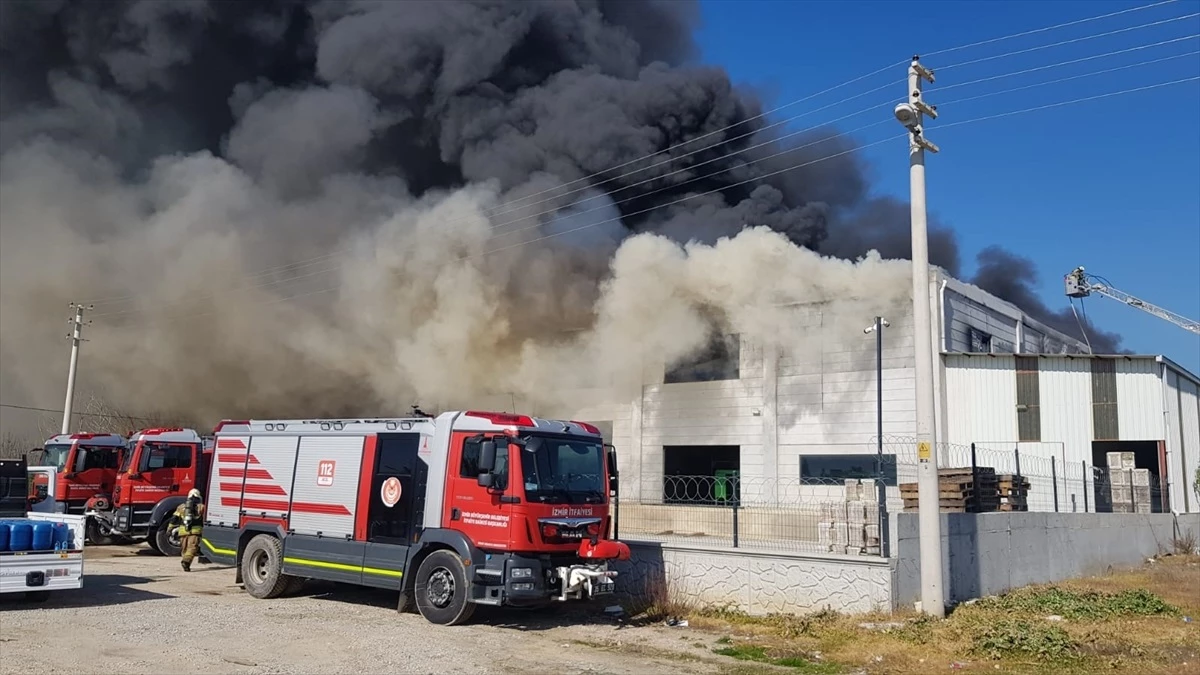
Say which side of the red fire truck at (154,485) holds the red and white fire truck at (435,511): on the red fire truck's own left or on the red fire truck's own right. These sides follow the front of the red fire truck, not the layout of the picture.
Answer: on the red fire truck's own left

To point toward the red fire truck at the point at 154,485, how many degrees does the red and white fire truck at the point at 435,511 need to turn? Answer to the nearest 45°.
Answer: approximately 180°

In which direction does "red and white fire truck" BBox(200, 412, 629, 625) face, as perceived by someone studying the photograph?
facing the viewer and to the right of the viewer

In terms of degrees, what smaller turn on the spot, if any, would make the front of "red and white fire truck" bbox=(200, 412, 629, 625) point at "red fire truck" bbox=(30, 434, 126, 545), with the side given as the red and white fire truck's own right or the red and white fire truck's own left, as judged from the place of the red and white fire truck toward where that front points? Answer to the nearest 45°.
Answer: approximately 180°

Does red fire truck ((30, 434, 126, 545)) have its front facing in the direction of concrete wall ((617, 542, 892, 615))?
no

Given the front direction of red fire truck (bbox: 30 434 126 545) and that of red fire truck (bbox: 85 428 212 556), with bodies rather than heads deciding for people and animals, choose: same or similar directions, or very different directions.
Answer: same or similar directions

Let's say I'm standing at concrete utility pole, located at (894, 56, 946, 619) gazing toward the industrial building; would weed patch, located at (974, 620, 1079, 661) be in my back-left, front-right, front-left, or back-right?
back-right

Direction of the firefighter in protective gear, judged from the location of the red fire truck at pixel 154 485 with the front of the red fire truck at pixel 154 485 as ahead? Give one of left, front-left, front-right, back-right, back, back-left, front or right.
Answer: front-left

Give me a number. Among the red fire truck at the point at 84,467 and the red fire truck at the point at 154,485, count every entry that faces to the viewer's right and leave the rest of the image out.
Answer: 0

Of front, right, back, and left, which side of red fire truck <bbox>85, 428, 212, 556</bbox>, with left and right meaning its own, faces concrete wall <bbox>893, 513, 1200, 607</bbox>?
left

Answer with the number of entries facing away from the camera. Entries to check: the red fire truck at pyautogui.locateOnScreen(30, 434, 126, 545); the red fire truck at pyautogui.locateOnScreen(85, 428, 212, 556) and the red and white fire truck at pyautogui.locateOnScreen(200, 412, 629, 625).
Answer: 0

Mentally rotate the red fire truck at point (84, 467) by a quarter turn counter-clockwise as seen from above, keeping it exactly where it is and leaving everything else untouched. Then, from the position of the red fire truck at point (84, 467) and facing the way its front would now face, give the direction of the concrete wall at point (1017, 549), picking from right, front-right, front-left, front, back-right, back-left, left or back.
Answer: front

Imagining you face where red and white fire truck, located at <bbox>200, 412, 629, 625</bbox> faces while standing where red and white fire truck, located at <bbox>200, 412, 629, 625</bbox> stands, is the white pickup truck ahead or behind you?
behind

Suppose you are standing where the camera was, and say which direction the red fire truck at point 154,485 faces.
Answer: facing the viewer and to the left of the viewer

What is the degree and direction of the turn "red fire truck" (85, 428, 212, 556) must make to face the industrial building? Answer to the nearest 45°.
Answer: approximately 135° to its left

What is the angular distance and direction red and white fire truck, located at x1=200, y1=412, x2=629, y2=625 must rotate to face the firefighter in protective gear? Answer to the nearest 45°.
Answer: approximately 180°

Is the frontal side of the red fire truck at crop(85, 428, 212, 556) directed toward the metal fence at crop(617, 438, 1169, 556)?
no
